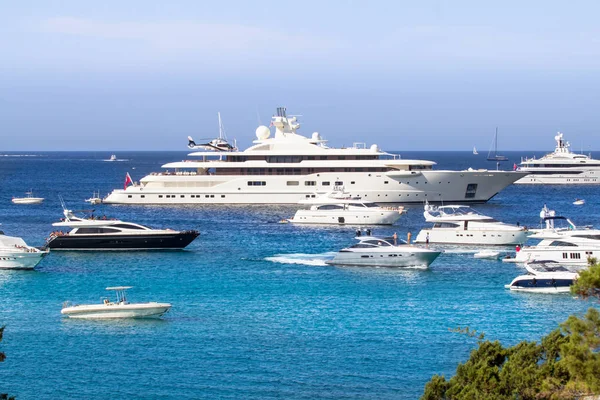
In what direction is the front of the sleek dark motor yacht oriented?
to the viewer's right

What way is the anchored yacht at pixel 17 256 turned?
to the viewer's right

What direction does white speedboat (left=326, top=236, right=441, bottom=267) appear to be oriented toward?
to the viewer's right

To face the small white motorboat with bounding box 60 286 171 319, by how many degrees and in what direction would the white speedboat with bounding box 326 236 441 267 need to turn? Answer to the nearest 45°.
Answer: approximately 135° to its right

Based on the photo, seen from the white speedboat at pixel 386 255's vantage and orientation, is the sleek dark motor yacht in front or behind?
behind

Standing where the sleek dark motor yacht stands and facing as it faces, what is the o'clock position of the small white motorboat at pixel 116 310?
The small white motorboat is roughly at 3 o'clock from the sleek dark motor yacht.

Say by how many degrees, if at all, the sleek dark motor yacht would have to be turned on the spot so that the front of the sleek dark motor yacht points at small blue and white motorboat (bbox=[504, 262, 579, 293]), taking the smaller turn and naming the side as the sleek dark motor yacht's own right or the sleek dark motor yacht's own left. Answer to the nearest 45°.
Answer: approximately 45° to the sleek dark motor yacht's own right

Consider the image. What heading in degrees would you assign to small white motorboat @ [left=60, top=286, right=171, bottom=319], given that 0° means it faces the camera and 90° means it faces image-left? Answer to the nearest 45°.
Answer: approximately 270°
